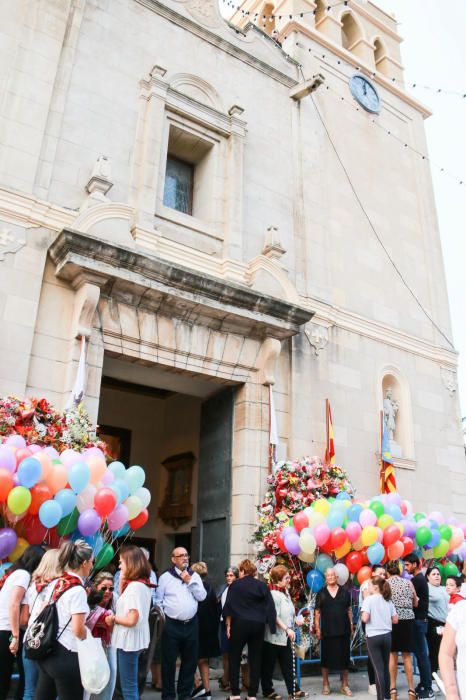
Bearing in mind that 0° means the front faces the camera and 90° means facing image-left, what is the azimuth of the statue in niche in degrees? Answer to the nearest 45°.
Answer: approximately 315°

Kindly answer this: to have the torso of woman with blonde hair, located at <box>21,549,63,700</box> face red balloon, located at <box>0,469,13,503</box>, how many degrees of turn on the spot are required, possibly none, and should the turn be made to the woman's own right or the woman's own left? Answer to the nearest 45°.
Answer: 0° — they already face it

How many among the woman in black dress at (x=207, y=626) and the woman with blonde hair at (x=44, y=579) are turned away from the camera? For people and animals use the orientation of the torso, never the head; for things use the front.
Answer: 2

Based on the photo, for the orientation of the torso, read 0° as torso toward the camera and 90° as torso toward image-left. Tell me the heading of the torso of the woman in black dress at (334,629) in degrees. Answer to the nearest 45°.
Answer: approximately 0°

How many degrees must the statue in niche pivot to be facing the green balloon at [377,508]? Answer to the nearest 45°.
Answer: approximately 45° to its right

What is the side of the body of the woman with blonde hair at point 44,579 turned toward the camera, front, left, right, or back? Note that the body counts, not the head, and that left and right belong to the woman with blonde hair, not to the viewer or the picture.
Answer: back

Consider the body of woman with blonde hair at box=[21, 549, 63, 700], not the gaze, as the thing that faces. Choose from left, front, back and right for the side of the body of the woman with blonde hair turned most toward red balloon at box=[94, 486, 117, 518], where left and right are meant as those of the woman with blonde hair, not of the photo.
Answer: front

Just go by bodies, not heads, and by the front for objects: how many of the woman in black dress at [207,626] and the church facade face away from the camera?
1
